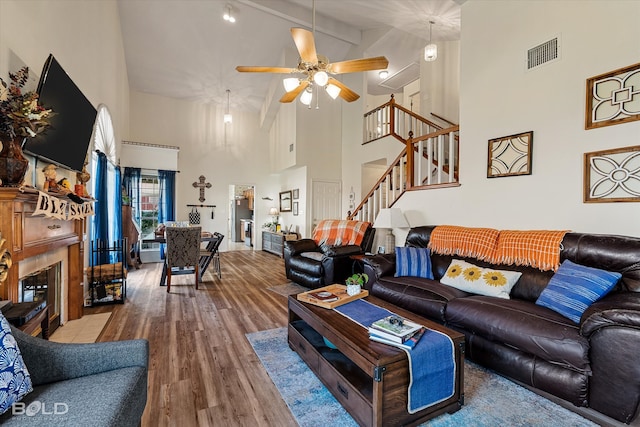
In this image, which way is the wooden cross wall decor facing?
toward the camera

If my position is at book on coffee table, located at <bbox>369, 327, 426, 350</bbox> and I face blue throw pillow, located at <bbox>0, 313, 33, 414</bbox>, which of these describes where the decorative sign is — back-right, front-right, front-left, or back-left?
front-right

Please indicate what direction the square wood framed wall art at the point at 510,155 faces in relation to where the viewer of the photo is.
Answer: facing the viewer and to the left of the viewer

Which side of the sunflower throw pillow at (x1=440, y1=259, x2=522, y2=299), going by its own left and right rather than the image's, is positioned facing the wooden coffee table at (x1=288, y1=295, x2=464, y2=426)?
front

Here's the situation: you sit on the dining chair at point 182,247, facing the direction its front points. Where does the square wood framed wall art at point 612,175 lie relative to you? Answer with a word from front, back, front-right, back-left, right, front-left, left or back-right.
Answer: back-right

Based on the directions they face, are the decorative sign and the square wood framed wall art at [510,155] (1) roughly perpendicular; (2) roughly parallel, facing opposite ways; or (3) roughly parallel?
roughly parallel, facing opposite ways

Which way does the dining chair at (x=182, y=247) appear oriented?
away from the camera

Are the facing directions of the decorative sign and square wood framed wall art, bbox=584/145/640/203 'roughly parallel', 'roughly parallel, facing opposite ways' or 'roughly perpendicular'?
roughly parallel, facing opposite ways

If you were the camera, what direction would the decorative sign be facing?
facing the viewer and to the right of the viewer

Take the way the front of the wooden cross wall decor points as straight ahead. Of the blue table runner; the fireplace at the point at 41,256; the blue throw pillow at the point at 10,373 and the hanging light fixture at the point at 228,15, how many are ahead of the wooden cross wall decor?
4

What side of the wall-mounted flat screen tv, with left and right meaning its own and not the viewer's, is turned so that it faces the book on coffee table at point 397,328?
front

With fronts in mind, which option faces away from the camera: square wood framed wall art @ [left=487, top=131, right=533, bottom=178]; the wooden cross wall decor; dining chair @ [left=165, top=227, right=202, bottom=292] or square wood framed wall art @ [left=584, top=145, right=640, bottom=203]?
the dining chair

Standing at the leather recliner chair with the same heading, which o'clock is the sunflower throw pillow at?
The sunflower throw pillow is roughly at 9 o'clock from the leather recliner chair.

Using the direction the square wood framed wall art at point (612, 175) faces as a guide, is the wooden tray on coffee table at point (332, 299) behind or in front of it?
in front

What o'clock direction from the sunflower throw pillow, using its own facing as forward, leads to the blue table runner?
The blue table runner is roughly at 11 o'clock from the sunflower throw pillow.

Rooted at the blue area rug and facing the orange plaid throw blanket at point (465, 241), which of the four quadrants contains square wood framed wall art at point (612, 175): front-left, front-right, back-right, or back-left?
front-right

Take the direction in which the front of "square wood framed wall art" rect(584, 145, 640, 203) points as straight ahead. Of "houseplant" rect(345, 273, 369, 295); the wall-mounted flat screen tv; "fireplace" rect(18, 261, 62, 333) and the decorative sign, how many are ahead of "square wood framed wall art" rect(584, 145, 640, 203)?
4

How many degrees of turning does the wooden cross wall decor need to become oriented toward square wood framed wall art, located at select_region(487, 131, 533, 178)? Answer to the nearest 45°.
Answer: approximately 45° to its left

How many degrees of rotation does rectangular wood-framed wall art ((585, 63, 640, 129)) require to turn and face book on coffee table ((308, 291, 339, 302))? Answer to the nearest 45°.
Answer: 0° — it already faces it
